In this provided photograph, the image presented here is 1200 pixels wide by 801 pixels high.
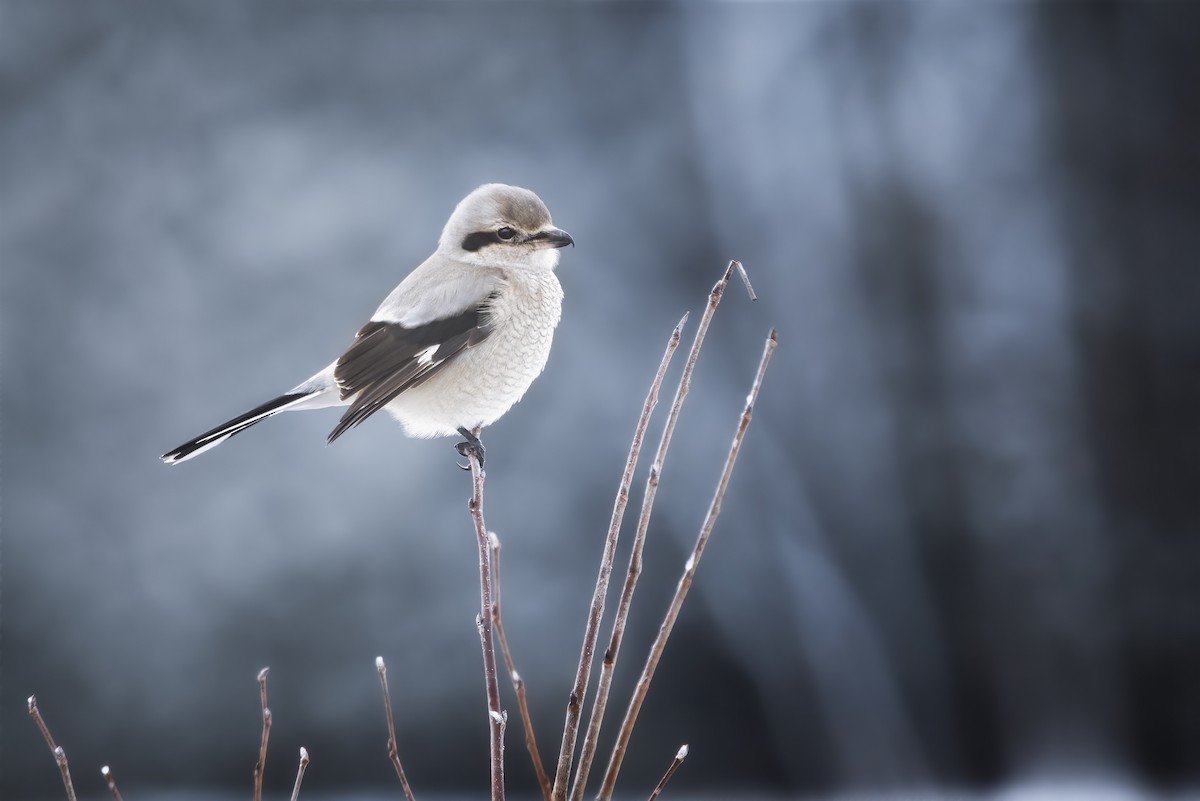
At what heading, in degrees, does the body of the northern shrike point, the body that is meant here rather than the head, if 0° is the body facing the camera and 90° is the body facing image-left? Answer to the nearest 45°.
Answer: approximately 270°
